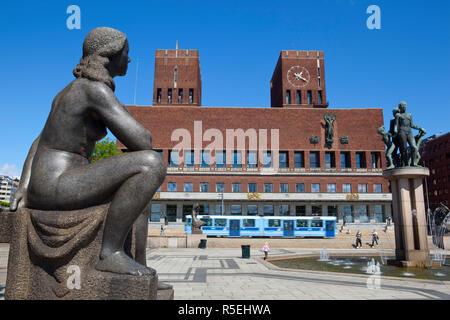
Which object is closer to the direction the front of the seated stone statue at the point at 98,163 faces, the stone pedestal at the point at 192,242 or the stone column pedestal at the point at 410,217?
the stone column pedestal

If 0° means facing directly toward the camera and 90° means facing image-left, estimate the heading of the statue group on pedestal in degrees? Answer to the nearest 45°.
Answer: approximately 0°

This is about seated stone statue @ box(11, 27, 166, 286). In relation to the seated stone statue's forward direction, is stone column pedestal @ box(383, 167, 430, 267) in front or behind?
in front

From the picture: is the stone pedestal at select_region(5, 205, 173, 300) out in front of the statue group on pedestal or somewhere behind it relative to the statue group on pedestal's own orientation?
in front

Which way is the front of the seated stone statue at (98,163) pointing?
to the viewer's right

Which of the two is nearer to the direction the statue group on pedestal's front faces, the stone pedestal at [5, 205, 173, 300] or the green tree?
the stone pedestal

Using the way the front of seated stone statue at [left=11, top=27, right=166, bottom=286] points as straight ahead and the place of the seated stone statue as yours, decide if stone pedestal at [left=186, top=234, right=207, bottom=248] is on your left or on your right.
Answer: on your left

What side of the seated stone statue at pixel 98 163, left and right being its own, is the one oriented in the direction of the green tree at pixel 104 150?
left
